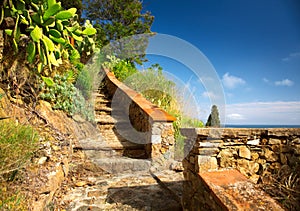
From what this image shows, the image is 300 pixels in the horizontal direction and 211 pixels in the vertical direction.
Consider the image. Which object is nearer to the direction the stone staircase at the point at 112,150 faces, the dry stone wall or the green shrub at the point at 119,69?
the dry stone wall

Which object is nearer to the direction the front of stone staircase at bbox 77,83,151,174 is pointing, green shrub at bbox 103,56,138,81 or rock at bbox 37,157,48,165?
the rock

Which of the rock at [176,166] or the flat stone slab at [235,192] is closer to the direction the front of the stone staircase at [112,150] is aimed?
the flat stone slab

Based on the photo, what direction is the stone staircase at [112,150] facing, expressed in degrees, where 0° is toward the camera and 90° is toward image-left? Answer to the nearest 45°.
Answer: approximately 0°

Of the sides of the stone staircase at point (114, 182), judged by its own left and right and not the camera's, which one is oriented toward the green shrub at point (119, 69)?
back

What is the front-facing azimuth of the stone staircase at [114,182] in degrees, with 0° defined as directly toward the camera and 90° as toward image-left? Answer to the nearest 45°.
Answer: approximately 0°
